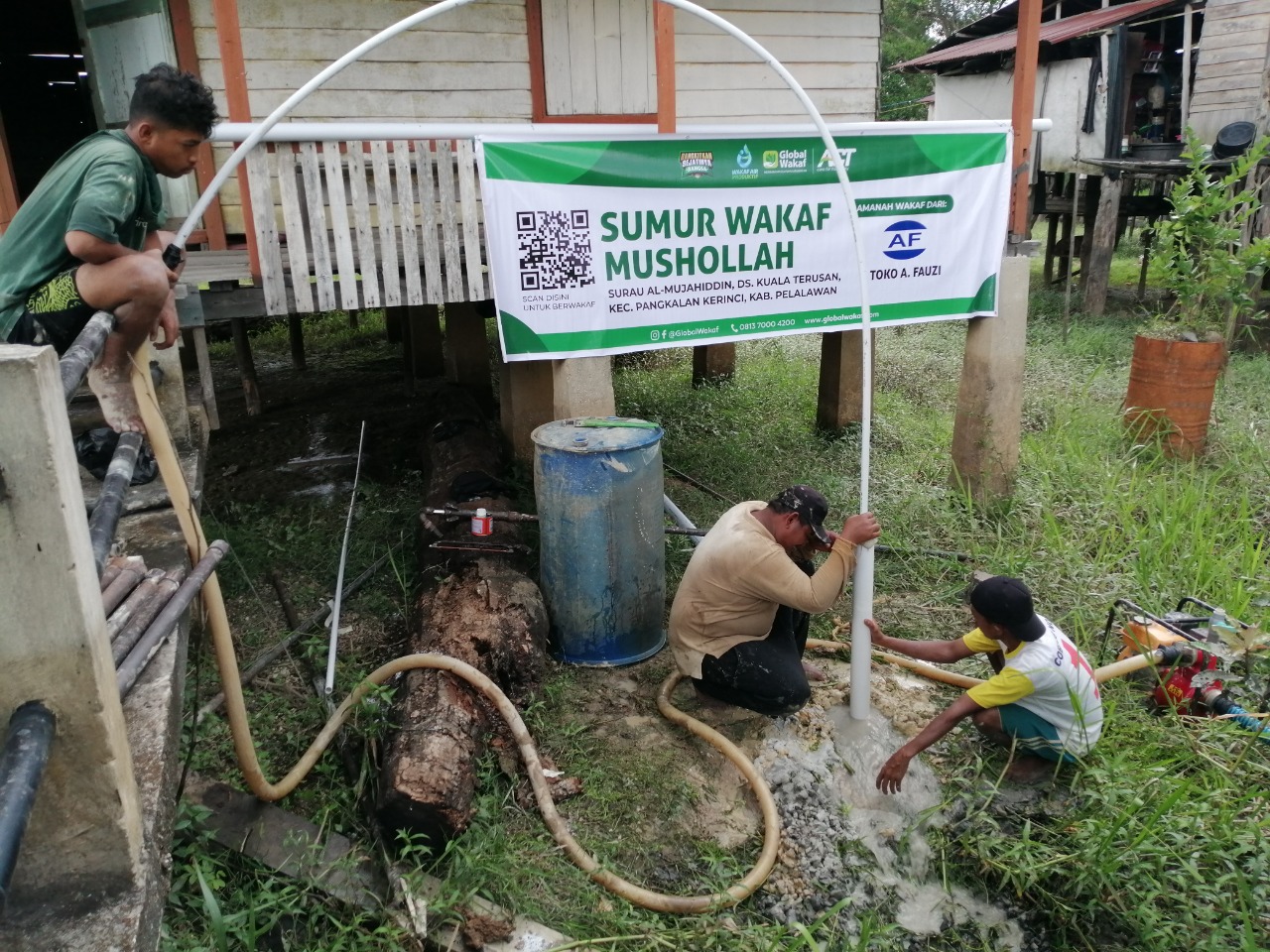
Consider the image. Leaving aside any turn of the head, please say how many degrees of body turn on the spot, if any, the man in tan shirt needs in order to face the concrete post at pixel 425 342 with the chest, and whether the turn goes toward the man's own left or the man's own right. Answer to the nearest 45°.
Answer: approximately 135° to the man's own left

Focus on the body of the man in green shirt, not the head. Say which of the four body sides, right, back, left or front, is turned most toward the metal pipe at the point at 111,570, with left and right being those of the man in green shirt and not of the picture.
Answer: right

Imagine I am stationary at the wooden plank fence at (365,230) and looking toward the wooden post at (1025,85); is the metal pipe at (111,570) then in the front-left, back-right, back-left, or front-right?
back-right

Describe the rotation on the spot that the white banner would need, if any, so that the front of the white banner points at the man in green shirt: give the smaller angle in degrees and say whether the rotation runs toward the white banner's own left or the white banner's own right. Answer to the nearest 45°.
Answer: approximately 45° to the white banner's own right

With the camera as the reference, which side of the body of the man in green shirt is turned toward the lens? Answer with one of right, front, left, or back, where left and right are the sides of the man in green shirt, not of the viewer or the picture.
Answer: right

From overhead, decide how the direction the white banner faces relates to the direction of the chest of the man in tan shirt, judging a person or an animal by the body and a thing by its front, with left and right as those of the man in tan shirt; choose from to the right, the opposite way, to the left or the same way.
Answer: to the right

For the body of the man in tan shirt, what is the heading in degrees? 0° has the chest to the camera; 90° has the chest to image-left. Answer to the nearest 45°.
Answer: approximately 270°

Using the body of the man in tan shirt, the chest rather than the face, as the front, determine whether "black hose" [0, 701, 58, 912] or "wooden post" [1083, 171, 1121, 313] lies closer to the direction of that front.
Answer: the wooden post

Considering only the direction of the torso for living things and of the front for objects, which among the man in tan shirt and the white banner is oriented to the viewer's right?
the man in tan shirt
